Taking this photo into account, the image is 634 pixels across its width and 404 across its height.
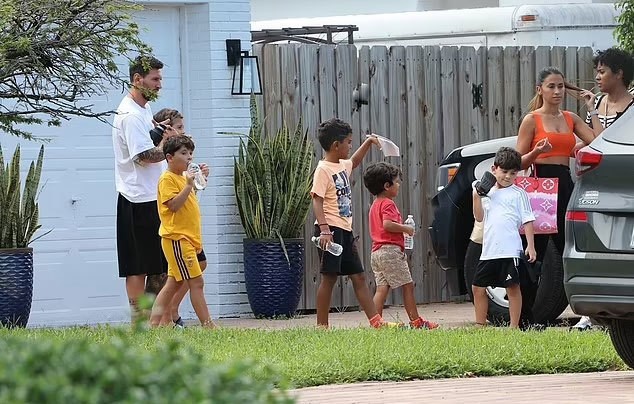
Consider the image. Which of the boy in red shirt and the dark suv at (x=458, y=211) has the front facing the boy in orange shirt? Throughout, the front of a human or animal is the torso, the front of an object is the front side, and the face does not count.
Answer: the dark suv

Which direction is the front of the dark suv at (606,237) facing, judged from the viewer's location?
facing away from the viewer and to the right of the viewer

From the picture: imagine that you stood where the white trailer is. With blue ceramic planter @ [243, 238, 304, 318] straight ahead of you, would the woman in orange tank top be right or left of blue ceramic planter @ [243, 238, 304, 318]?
left

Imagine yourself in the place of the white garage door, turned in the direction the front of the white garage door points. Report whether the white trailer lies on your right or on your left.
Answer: on your left

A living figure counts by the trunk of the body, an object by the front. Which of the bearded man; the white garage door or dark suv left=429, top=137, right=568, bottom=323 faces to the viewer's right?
the bearded man

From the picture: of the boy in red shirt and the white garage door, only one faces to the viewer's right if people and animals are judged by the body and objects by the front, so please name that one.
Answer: the boy in red shirt

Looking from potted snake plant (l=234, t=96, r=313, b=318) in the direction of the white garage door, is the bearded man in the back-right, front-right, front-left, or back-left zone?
front-left

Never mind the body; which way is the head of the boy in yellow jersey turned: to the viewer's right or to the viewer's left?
to the viewer's right

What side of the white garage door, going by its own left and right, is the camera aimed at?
front

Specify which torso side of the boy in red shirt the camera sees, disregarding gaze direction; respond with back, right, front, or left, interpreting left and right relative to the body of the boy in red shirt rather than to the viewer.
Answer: right
